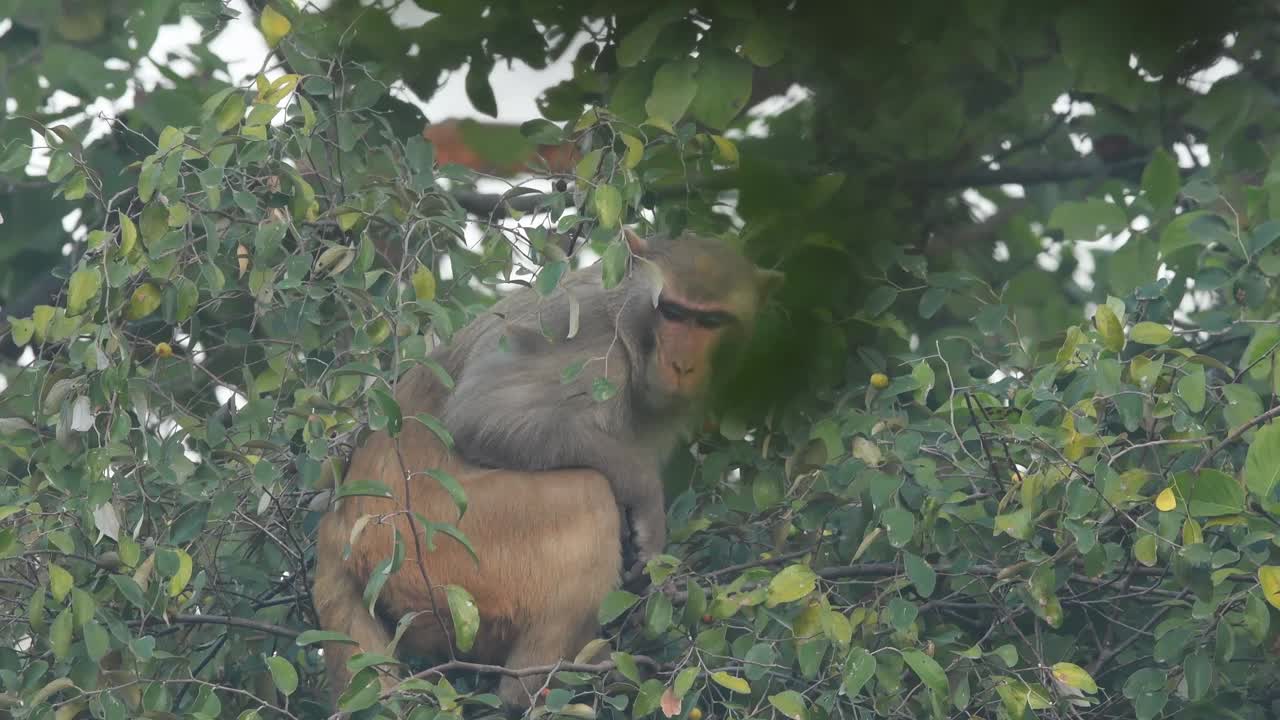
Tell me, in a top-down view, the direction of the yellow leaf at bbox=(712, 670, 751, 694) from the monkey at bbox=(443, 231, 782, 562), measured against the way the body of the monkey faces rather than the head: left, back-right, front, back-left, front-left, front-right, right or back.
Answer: front-right

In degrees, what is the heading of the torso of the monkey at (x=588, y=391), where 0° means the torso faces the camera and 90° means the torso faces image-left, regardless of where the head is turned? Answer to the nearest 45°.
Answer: approximately 315°
